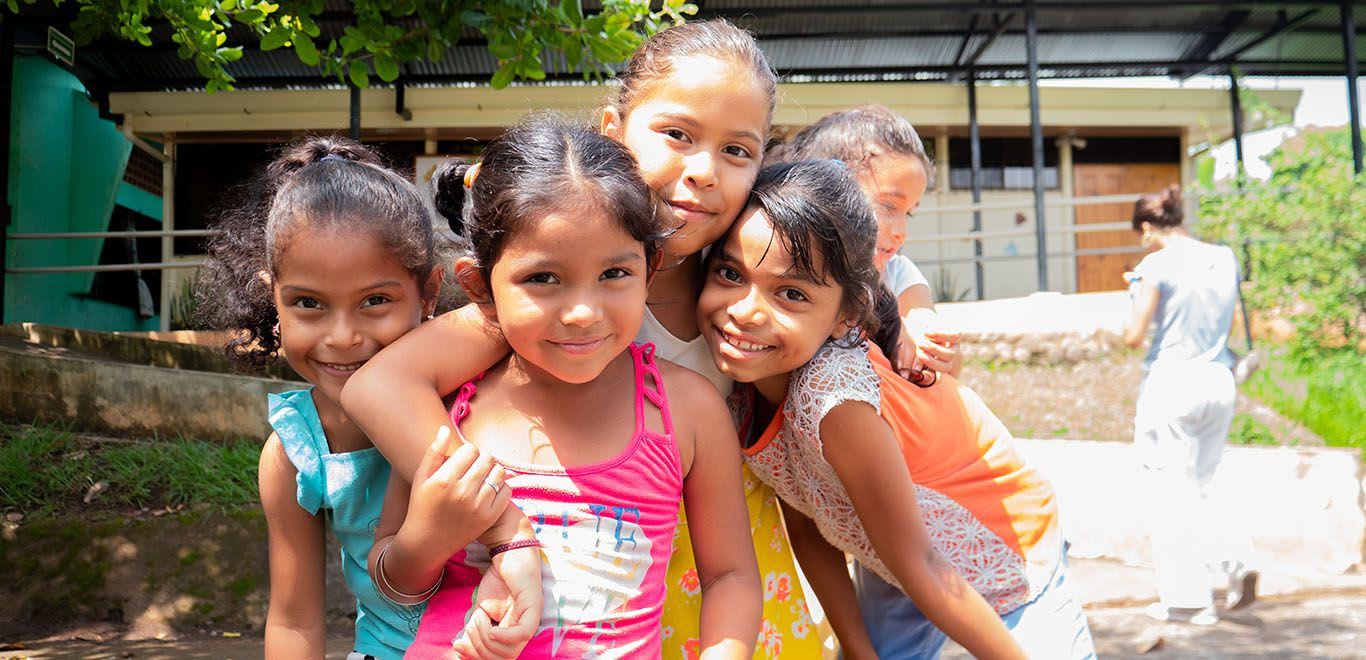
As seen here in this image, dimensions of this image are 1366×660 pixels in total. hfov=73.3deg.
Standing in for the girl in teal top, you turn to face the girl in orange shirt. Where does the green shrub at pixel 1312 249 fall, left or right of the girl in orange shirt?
left

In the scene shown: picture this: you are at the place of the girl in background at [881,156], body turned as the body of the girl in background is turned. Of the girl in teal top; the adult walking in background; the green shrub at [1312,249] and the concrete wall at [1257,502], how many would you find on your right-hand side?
1

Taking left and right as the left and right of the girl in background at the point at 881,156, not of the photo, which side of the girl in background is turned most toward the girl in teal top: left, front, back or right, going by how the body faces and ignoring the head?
right

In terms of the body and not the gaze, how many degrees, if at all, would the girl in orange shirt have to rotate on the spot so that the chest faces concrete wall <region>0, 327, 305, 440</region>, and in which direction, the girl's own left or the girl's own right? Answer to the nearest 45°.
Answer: approximately 90° to the girl's own right

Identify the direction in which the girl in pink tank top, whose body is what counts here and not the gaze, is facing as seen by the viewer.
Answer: toward the camera

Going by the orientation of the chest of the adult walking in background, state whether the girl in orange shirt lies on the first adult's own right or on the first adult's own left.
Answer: on the first adult's own left

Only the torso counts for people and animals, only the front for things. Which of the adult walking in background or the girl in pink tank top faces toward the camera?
the girl in pink tank top

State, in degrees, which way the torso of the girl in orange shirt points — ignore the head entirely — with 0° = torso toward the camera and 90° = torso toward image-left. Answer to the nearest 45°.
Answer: approximately 45°

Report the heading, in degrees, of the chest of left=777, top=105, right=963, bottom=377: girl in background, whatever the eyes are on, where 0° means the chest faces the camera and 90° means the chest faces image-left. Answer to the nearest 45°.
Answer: approximately 315°

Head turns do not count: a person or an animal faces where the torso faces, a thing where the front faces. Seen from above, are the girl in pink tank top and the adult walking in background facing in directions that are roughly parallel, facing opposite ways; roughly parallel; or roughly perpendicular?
roughly parallel, facing opposite ways

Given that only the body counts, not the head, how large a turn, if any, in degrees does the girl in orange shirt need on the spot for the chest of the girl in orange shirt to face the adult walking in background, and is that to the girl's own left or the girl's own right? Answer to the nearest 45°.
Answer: approximately 180°

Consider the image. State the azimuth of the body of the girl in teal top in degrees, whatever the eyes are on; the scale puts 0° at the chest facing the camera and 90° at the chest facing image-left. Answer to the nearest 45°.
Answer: approximately 315°
